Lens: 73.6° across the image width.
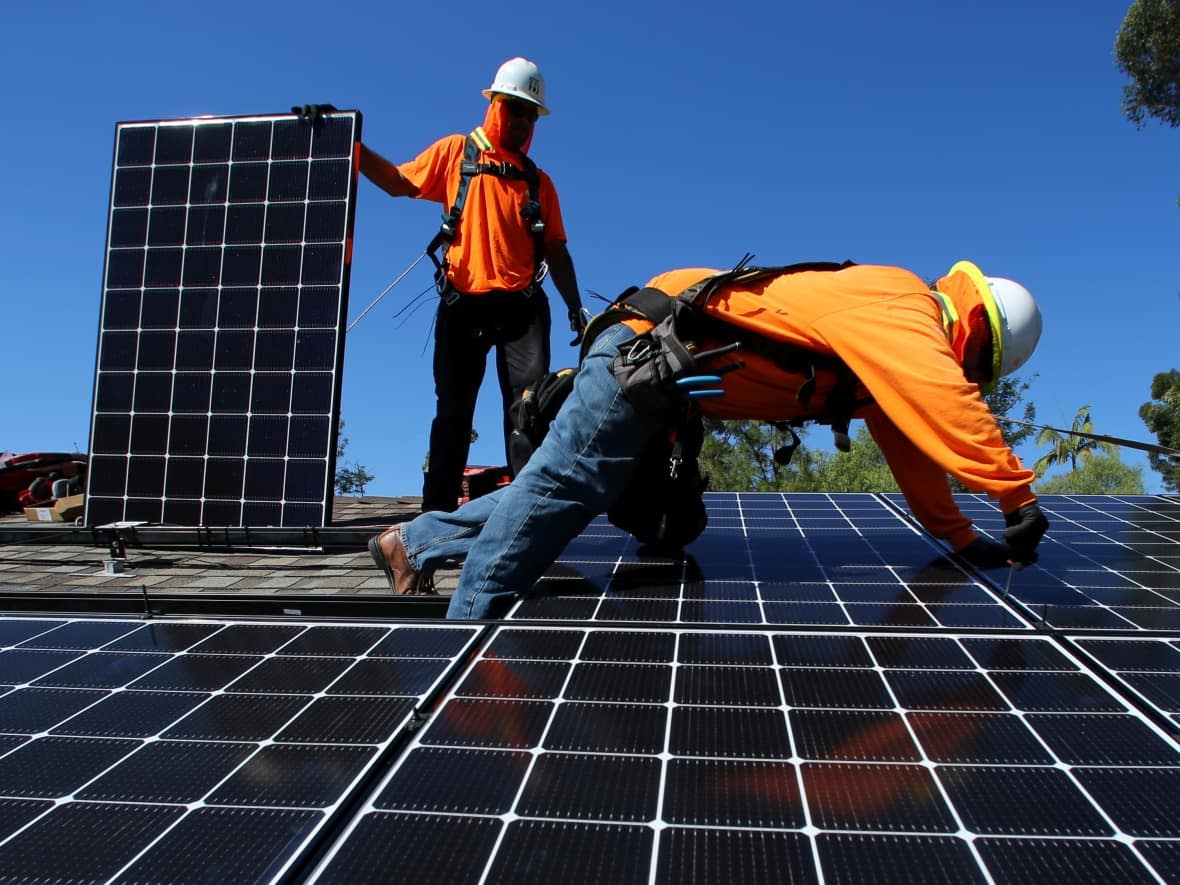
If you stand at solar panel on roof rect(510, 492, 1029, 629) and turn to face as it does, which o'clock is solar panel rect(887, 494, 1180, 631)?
The solar panel is roughly at 8 o'clock from the solar panel on roof.

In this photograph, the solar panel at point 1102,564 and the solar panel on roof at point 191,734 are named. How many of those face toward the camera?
2

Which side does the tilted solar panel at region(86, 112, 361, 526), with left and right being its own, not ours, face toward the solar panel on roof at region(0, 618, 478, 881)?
front

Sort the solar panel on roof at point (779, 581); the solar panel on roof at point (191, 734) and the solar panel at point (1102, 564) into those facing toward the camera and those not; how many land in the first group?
3

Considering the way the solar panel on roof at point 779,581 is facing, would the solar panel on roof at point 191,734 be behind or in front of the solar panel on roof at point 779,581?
in front

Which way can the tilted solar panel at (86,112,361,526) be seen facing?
toward the camera

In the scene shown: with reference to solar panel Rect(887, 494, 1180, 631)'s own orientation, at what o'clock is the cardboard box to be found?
The cardboard box is roughly at 3 o'clock from the solar panel.

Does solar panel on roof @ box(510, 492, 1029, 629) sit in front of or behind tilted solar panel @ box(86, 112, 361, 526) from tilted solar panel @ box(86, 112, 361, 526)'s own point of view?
in front

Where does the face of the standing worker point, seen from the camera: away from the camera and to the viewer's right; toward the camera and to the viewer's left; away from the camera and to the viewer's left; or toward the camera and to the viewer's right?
toward the camera and to the viewer's right

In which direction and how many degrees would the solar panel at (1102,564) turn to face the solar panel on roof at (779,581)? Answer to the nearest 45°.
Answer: approximately 45° to its right

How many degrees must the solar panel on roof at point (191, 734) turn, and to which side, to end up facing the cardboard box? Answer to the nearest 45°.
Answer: approximately 180°
